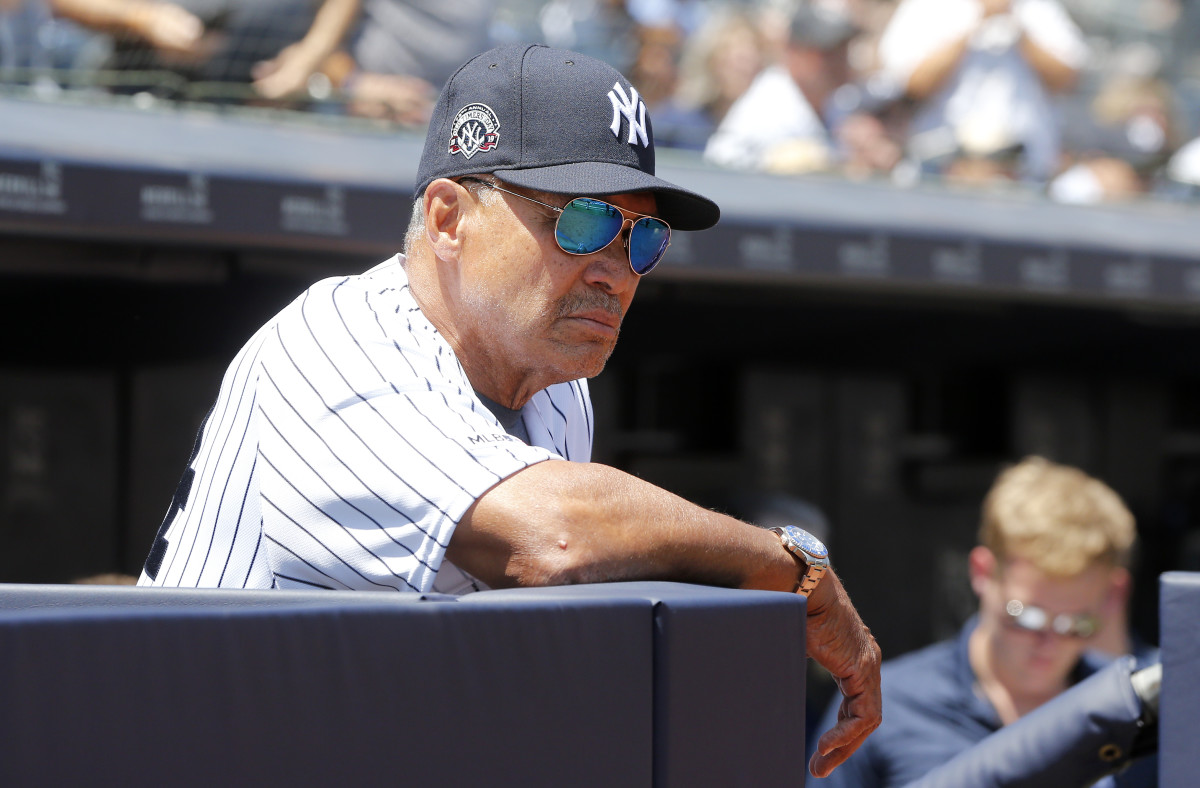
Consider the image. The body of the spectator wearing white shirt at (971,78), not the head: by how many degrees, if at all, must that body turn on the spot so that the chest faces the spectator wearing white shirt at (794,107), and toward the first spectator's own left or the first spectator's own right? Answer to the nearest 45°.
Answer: approximately 45° to the first spectator's own right

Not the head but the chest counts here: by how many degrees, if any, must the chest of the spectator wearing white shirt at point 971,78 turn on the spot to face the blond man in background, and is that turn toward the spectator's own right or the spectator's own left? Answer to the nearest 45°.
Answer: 0° — they already face them

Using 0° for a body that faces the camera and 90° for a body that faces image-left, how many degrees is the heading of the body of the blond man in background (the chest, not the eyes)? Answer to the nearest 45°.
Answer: approximately 0°

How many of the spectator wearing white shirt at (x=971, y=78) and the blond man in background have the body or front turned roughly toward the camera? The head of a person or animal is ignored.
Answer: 2

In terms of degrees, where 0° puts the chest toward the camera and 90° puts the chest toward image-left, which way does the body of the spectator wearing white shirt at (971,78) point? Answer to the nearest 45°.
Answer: approximately 0°

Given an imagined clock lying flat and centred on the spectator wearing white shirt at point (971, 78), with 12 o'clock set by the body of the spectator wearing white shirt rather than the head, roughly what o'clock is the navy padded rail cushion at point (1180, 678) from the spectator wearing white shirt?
The navy padded rail cushion is roughly at 12 o'clock from the spectator wearing white shirt.
